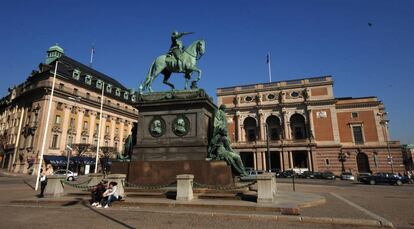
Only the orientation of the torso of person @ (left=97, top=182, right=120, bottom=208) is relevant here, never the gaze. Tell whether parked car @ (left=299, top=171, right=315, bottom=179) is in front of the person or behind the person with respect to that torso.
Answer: behind

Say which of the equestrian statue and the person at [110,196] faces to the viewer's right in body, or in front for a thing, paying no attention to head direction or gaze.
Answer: the equestrian statue

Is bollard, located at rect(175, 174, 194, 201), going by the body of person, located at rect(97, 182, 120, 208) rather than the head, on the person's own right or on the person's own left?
on the person's own left

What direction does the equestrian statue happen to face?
to the viewer's right

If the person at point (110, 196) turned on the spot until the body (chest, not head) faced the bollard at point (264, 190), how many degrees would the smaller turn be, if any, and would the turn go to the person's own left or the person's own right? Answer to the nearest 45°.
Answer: approximately 90° to the person's own left

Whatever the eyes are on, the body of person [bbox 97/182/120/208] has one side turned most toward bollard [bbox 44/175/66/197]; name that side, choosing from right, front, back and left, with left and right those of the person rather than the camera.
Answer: right

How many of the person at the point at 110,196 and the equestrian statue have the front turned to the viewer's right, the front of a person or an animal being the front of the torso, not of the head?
1
